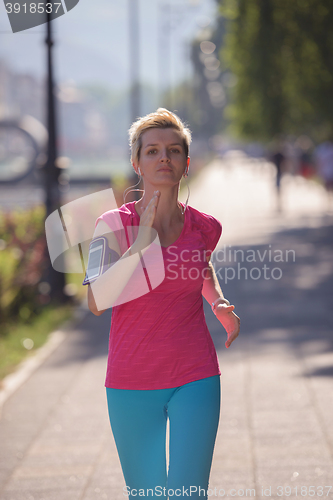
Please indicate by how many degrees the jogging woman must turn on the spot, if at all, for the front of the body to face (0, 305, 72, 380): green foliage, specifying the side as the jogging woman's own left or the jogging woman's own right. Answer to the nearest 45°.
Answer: approximately 180°

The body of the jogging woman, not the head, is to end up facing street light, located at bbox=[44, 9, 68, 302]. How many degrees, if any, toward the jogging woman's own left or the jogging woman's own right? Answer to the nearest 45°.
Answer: approximately 180°

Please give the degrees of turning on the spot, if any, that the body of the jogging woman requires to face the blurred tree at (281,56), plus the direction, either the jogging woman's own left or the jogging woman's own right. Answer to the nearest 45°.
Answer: approximately 180°

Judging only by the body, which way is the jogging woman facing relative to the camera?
toward the camera

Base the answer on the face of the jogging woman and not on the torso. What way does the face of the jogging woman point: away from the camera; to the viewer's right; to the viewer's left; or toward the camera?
toward the camera
